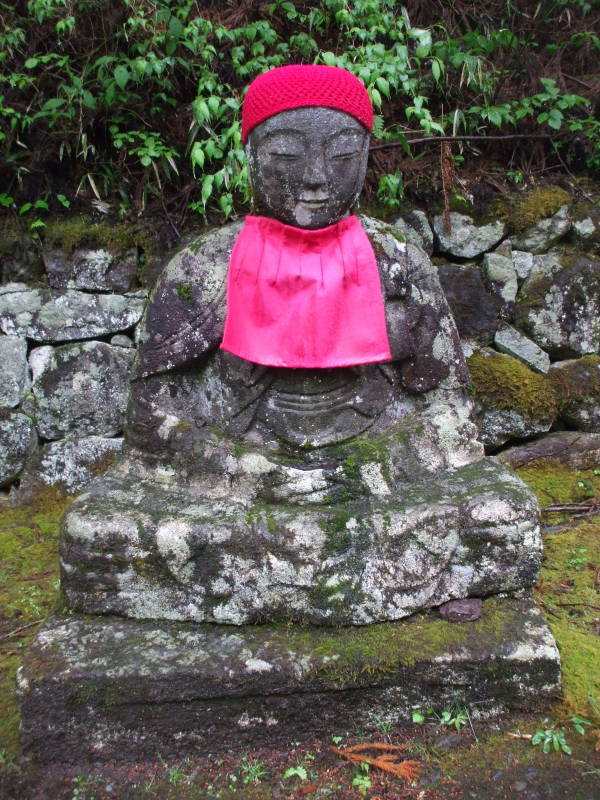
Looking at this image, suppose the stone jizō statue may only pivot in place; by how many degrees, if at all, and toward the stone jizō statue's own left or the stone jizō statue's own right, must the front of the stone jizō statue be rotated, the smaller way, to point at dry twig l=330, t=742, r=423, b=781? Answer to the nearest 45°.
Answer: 0° — it already faces it

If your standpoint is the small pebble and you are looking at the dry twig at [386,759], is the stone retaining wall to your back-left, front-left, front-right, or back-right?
back-right

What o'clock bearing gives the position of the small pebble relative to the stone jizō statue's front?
The small pebble is roughly at 11 o'clock from the stone jizō statue.

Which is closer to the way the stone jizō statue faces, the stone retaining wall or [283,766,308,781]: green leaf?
the green leaf

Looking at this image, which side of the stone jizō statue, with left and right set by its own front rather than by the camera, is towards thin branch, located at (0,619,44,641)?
right

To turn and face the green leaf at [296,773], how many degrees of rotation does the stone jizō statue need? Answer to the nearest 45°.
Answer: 0° — it already faces it

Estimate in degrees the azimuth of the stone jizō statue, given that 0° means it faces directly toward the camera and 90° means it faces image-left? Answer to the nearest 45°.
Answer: approximately 0°

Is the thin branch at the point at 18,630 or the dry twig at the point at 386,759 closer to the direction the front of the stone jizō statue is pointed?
the dry twig

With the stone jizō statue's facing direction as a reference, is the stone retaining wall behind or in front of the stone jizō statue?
behind
